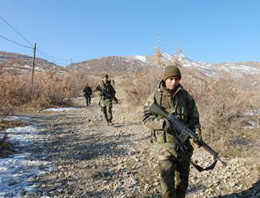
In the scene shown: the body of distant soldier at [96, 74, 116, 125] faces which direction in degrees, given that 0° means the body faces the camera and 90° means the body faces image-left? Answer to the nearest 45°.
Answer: approximately 0°

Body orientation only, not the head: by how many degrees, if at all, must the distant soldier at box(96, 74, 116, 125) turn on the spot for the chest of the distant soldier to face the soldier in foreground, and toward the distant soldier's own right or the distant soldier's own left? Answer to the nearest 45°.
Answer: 0° — they already face them

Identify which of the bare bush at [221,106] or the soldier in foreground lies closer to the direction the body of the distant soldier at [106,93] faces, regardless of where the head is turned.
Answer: the soldier in foreground

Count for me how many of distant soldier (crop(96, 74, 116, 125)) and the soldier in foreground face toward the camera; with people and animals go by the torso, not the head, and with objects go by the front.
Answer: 2

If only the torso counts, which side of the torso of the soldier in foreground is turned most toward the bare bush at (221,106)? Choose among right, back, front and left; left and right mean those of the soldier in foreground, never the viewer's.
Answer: back

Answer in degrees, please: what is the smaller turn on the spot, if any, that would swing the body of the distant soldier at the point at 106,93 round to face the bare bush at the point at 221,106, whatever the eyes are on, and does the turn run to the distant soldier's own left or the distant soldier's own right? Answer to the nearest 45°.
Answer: approximately 45° to the distant soldier's own left

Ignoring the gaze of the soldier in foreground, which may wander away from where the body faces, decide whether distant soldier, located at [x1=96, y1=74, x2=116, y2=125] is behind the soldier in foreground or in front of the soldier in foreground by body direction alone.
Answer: behind
